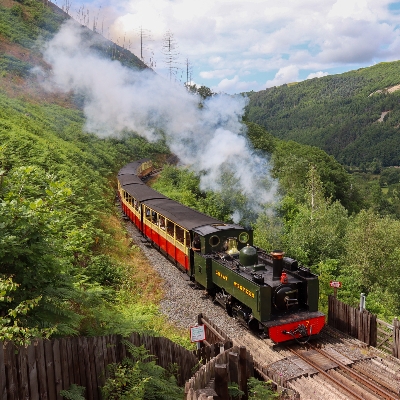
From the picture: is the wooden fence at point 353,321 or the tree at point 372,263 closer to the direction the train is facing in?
the wooden fence

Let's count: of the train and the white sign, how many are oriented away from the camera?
0

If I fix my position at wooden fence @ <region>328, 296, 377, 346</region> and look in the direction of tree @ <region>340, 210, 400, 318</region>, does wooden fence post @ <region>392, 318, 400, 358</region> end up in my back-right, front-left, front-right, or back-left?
back-right

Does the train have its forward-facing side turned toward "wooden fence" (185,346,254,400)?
no

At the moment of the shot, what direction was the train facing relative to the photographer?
facing the viewer and to the right of the viewer

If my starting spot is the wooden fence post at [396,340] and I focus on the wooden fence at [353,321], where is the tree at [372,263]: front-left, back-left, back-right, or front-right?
front-right

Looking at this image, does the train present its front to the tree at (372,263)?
no

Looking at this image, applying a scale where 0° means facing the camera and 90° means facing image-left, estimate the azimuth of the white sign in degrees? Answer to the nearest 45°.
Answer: approximately 0°

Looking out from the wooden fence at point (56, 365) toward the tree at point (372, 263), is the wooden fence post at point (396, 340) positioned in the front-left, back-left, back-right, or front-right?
front-right

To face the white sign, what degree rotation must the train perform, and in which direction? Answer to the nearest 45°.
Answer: approximately 45° to its right

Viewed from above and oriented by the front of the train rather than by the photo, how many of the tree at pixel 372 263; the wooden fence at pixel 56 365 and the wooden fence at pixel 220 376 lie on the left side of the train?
1

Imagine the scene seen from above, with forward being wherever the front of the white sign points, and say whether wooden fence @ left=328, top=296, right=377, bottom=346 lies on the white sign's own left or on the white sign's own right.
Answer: on the white sign's own left

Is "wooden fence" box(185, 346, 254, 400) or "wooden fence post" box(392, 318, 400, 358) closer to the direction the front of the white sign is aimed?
the wooden fence

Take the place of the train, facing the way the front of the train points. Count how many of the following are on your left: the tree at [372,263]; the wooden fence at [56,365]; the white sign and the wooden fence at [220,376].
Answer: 1

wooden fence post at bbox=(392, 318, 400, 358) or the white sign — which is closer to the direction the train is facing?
the wooden fence post

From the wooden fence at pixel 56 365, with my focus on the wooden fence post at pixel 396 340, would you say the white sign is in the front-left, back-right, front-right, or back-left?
front-left

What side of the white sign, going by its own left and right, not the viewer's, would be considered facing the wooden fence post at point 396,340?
left

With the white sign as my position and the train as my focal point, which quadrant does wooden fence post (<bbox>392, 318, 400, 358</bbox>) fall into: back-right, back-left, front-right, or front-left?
front-right
